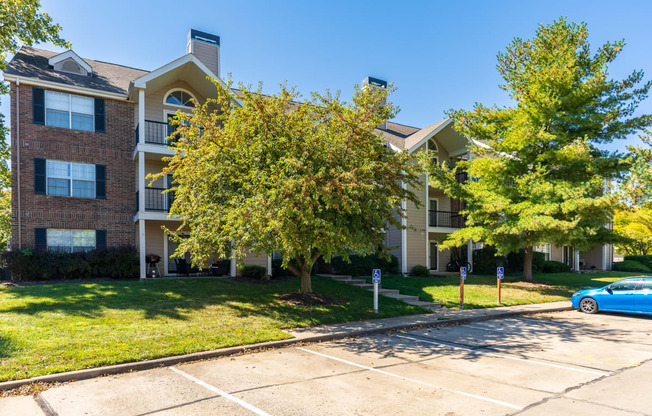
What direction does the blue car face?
to the viewer's left

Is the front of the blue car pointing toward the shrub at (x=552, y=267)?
no

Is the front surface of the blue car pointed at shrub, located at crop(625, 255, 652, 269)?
no

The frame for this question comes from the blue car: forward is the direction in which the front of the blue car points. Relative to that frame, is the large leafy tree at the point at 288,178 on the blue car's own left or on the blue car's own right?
on the blue car's own left
